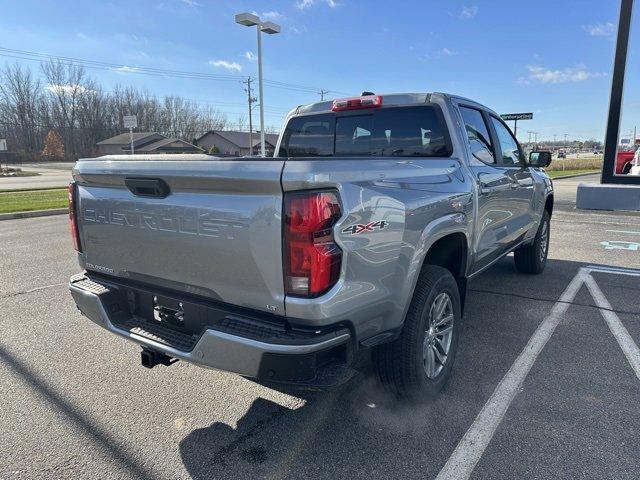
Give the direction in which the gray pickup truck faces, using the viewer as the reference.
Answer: facing away from the viewer and to the right of the viewer
